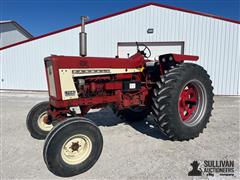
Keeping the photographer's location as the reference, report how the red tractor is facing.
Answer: facing the viewer and to the left of the viewer

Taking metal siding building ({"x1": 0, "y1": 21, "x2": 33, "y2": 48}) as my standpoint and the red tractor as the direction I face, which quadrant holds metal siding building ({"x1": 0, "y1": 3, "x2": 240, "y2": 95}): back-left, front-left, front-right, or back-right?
front-left

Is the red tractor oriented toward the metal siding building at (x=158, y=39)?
no

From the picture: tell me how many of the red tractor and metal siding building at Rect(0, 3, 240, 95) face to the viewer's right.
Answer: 0

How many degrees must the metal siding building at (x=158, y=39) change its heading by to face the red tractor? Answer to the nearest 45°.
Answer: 0° — it already faces it

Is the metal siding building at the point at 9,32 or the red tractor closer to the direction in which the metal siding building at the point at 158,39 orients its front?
the red tractor

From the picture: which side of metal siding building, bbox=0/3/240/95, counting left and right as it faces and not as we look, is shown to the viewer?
front

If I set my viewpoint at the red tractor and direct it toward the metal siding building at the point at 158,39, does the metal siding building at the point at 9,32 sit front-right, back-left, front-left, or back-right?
front-left

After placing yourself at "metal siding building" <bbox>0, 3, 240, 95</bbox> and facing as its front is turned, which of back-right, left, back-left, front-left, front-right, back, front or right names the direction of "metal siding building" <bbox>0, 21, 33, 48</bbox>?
back-right

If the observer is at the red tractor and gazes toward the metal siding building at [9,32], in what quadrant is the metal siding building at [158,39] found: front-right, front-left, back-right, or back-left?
front-right

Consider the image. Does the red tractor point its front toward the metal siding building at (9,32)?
no
